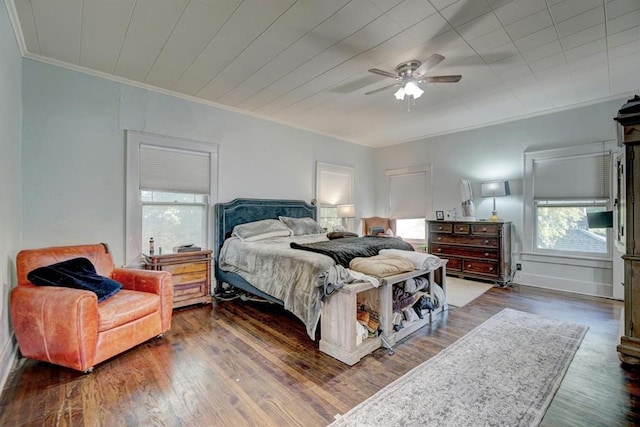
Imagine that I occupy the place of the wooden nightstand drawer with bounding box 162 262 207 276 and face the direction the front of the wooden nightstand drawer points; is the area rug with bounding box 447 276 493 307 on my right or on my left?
on my left

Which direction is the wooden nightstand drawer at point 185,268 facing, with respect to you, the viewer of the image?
facing the viewer

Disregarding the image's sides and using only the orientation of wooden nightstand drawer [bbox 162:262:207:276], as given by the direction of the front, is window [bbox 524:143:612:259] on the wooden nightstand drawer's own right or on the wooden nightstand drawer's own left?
on the wooden nightstand drawer's own left

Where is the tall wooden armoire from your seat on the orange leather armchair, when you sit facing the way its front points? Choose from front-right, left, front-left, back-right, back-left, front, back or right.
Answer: front

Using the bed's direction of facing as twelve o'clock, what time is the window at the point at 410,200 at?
The window is roughly at 9 o'clock from the bed.

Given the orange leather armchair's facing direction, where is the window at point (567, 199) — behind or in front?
in front

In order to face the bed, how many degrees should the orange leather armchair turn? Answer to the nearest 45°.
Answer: approximately 45° to its left

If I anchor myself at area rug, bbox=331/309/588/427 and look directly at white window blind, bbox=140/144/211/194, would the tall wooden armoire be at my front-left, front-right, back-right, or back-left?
back-right

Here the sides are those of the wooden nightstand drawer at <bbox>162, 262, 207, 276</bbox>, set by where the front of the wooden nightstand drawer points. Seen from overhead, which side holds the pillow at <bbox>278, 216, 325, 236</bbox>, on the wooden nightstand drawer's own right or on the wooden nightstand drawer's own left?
on the wooden nightstand drawer's own left

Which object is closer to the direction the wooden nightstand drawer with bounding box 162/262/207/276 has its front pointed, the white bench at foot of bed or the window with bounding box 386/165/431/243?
the white bench at foot of bed

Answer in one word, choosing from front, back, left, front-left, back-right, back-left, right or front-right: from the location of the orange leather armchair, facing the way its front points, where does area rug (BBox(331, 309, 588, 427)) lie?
front

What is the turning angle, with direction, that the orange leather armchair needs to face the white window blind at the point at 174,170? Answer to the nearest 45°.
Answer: approximately 90° to its left

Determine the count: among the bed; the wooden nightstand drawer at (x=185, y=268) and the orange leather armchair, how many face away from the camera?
0

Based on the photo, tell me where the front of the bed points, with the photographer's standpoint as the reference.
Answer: facing the viewer and to the right of the viewer

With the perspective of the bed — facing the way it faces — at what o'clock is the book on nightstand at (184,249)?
The book on nightstand is roughly at 5 o'clock from the bed.

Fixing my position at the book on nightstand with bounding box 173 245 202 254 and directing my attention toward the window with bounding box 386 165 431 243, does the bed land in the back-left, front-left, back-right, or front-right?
front-right

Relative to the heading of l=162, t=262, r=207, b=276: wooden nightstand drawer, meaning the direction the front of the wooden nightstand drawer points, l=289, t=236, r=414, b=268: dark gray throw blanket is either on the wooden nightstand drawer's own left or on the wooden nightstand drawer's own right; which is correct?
on the wooden nightstand drawer's own left

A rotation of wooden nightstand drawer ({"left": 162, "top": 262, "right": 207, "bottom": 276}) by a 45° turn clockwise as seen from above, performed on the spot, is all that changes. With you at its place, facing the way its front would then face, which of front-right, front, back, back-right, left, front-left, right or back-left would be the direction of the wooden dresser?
back-left
